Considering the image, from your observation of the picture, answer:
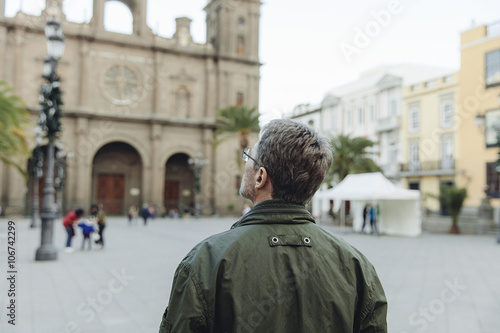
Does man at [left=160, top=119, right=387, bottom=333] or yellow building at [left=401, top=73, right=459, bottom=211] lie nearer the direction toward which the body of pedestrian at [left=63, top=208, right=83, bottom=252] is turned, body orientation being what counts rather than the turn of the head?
the yellow building

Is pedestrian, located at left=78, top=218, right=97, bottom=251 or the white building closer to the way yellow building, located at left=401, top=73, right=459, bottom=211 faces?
the pedestrian

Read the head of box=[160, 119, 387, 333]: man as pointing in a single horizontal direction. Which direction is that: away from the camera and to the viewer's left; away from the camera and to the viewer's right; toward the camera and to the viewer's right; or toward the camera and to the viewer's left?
away from the camera and to the viewer's left

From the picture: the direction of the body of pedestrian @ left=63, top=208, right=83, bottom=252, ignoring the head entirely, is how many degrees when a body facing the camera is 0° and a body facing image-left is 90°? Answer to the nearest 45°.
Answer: approximately 270°

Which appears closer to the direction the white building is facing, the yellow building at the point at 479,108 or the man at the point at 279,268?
the man

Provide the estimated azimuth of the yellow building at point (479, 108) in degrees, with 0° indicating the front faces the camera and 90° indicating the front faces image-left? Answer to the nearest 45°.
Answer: approximately 45°

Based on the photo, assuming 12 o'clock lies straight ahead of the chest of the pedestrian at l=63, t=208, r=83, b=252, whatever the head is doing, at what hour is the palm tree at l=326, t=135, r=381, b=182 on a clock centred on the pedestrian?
The palm tree is roughly at 11 o'clock from the pedestrian.

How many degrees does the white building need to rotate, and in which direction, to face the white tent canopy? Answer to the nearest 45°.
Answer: approximately 45° to its left

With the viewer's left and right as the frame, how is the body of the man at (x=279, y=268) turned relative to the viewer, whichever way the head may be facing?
facing away from the viewer

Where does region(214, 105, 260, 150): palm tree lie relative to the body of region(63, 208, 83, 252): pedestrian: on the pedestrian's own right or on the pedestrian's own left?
on the pedestrian's own left

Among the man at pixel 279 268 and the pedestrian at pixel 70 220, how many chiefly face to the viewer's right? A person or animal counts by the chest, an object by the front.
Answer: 1

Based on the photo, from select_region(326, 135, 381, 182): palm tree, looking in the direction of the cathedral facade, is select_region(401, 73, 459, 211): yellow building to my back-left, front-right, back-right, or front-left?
back-right
